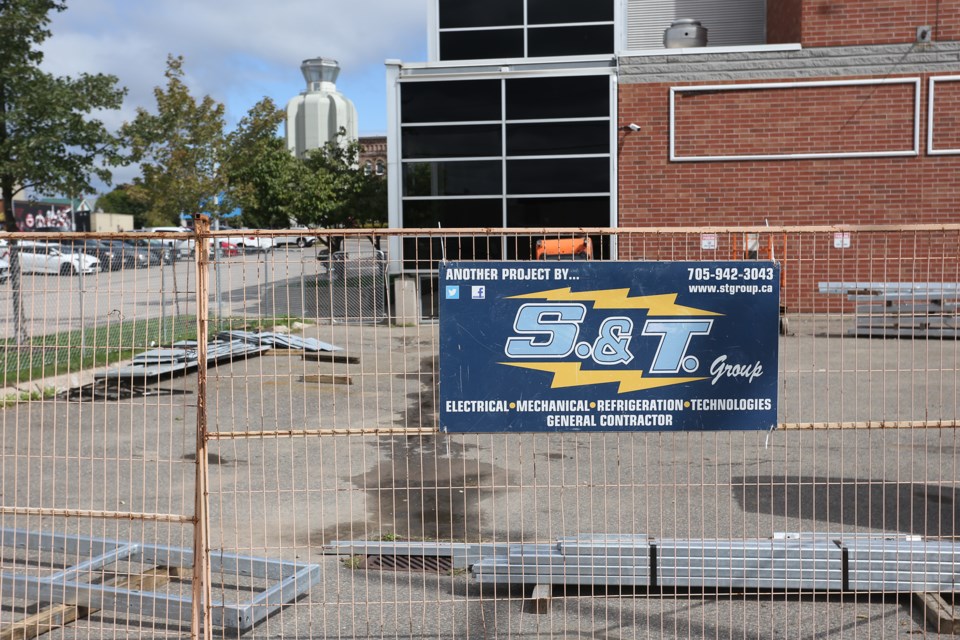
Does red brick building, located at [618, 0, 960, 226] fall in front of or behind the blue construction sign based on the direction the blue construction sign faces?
behind

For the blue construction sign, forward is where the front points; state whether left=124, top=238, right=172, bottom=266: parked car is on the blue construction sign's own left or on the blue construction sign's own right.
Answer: on the blue construction sign's own right

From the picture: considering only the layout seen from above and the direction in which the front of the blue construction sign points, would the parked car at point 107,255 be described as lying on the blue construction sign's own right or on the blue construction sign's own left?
on the blue construction sign's own right

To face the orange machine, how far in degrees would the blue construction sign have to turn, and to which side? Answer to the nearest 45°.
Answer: approximately 180°

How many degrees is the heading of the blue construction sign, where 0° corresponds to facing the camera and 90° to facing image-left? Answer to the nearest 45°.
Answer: approximately 0°

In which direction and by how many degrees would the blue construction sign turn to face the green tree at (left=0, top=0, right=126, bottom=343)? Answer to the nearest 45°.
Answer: approximately 135° to its right

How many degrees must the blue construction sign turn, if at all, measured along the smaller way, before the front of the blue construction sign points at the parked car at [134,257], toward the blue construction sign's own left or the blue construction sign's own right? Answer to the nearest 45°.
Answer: approximately 90° to the blue construction sign's own right

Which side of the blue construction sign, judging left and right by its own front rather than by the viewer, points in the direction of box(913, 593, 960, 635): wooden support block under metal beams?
left

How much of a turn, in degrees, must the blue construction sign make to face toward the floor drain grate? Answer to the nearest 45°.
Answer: approximately 135° to its right
